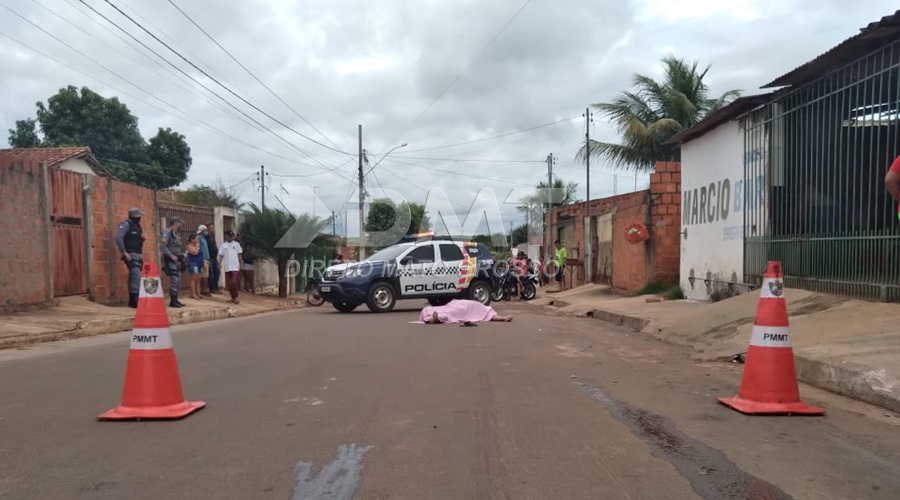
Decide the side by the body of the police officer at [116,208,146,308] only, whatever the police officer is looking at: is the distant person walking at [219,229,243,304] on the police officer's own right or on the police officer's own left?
on the police officer's own left

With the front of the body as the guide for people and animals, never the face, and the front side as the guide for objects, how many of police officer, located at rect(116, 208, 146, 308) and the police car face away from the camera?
0

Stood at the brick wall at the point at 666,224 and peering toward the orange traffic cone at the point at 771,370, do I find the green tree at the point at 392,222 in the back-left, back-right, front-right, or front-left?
back-right

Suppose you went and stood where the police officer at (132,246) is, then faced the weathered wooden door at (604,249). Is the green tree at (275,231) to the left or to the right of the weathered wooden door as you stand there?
left

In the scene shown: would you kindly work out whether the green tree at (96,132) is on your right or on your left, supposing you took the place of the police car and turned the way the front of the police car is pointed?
on your right

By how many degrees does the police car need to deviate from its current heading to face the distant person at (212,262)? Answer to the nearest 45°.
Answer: approximately 45° to its right

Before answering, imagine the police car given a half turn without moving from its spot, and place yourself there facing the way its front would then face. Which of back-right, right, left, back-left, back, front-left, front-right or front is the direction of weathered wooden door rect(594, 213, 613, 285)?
front

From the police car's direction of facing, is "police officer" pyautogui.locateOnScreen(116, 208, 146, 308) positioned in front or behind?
in front

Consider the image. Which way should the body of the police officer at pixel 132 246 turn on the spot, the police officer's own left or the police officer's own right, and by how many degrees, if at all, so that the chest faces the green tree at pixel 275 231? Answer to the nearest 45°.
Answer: approximately 90° to the police officer's own left

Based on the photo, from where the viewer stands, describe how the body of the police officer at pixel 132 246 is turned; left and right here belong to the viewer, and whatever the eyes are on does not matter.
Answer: facing the viewer and to the right of the viewer

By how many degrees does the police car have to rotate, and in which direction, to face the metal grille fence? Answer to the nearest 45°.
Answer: approximately 90° to its left

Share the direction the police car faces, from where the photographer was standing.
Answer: facing the viewer and to the left of the viewer

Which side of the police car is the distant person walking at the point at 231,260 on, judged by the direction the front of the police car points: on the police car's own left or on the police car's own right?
on the police car's own right
